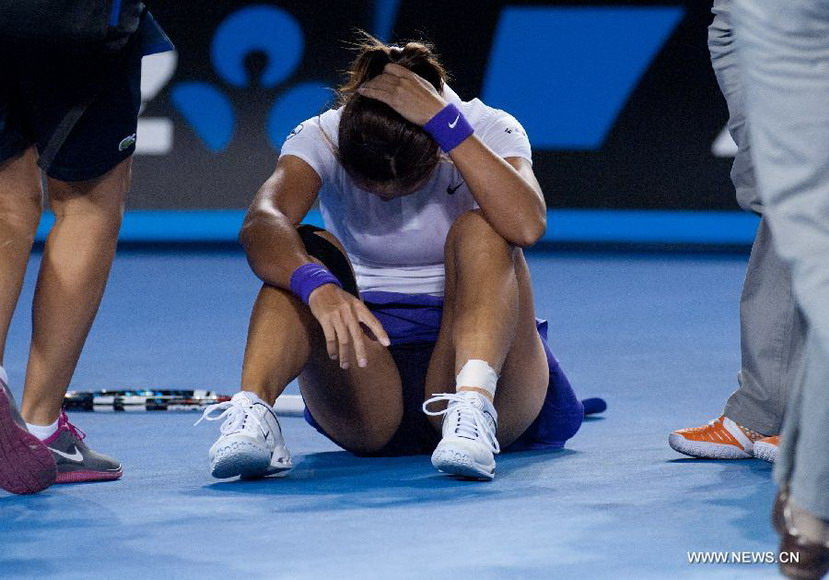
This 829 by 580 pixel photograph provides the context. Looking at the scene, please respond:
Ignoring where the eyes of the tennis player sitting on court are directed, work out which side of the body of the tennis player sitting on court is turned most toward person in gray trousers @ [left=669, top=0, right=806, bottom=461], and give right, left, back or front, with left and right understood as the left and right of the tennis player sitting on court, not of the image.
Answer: left

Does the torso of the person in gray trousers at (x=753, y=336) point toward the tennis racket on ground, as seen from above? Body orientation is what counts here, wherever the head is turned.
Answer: yes

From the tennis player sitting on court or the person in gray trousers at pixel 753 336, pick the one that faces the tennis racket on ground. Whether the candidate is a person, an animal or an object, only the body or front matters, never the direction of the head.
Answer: the person in gray trousers

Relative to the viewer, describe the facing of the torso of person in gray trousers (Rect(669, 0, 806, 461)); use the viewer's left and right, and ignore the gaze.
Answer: facing to the left of the viewer

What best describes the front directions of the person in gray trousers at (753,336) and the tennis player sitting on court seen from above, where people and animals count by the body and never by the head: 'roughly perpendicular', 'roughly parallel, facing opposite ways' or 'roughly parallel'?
roughly perpendicular

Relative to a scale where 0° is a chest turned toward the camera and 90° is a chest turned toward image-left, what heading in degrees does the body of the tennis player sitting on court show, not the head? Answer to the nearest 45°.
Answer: approximately 0°

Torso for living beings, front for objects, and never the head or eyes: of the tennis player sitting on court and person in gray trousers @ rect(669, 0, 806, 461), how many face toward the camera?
1

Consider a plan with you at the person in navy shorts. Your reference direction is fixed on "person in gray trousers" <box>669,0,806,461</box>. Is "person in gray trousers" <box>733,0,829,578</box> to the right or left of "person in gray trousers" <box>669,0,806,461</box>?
right

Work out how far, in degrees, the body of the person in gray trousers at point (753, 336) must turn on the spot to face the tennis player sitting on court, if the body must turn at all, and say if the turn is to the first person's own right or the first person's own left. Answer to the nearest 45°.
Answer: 0° — they already face them

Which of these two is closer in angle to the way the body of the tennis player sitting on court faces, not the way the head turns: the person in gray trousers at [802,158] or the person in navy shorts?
the person in gray trousers

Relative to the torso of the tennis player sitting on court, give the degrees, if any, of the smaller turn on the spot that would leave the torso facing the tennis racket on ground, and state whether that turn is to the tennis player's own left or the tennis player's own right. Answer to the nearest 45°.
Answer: approximately 135° to the tennis player's own right
